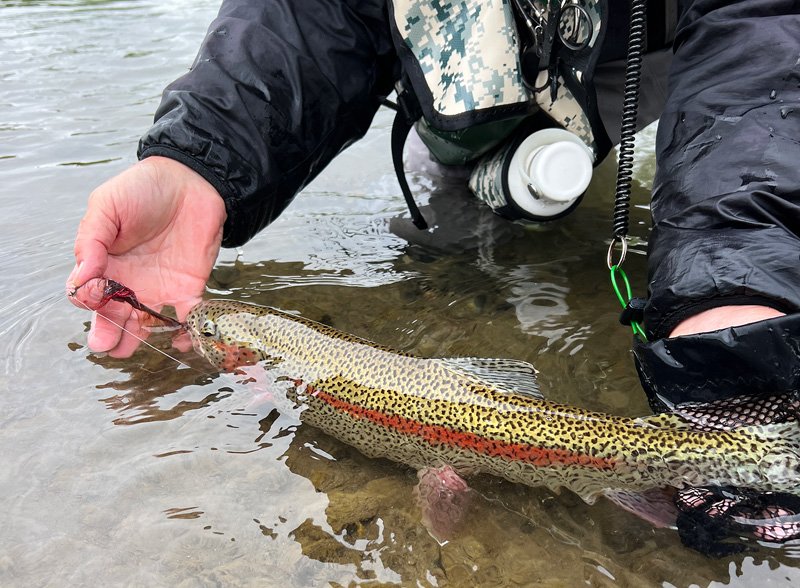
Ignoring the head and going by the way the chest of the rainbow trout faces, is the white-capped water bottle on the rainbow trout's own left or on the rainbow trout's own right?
on the rainbow trout's own right

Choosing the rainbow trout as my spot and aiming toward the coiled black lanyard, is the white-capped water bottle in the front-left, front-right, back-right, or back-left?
front-left

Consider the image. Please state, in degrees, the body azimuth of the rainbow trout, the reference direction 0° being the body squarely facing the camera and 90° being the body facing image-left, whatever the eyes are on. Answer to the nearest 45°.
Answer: approximately 90°

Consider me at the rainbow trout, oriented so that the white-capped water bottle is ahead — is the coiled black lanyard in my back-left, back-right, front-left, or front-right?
front-right

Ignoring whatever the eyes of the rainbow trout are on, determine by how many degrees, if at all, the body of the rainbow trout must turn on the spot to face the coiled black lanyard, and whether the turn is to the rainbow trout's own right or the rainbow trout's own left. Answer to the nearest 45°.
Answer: approximately 135° to the rainbow trout's own right
